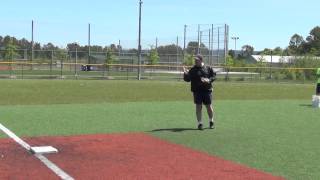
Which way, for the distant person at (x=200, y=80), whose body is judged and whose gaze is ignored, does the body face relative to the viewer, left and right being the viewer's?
facing the viewer

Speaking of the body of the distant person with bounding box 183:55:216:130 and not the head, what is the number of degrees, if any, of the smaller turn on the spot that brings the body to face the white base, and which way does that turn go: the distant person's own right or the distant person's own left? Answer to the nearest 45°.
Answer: approximately 45° to the distant person's own right
